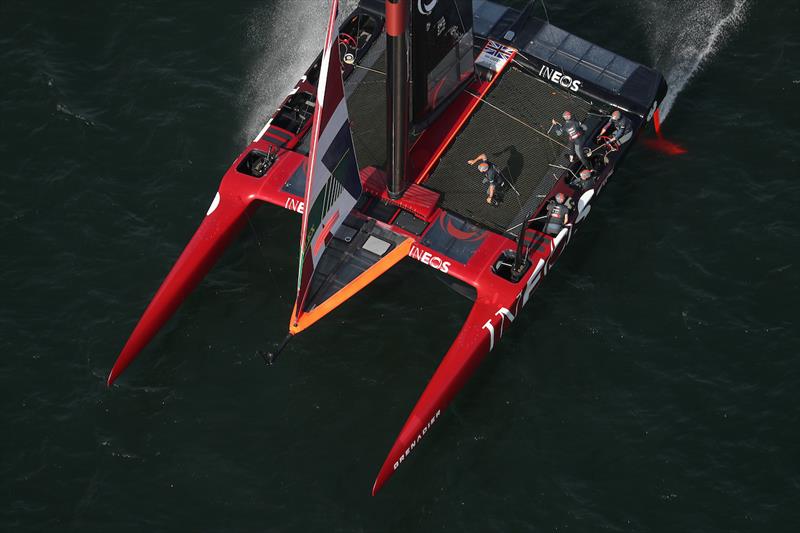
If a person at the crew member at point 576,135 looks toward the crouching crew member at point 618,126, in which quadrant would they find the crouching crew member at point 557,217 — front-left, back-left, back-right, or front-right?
back-right

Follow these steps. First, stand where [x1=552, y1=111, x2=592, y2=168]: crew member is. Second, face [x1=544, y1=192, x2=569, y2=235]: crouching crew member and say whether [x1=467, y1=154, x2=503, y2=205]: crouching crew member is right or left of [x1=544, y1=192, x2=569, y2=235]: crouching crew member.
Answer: right

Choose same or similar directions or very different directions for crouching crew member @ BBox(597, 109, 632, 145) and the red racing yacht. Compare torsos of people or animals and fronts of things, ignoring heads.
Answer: same or similar directions

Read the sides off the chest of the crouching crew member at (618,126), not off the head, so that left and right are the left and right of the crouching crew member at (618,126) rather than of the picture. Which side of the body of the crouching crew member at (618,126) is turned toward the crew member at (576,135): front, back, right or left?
front

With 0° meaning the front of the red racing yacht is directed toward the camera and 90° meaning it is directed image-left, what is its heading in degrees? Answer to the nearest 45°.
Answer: approximately 45°

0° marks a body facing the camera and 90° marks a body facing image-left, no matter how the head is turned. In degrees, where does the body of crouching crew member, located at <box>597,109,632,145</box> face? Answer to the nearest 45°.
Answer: approximately 45°

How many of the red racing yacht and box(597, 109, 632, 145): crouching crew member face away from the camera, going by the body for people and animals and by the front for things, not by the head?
0

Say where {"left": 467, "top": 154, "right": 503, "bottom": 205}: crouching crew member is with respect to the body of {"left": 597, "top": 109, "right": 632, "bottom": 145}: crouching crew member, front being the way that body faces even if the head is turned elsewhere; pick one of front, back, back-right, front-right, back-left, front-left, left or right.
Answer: front
